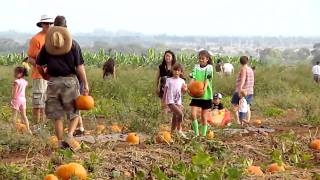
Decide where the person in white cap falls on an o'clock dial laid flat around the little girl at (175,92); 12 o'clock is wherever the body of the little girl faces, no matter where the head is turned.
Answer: The person in white cap is roughly at 3 o'clock from the little girl.

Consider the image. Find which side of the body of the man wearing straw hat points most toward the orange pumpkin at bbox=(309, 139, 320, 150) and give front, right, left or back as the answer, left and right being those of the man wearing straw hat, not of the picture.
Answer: right

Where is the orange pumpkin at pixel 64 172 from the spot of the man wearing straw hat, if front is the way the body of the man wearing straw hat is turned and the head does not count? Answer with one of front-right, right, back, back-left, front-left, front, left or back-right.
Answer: back

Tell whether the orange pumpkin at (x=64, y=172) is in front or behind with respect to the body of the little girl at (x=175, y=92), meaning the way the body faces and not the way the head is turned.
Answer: in front

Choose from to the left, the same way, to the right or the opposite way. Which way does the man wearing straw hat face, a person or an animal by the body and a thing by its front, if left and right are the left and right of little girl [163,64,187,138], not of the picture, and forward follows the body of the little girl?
the opposite way

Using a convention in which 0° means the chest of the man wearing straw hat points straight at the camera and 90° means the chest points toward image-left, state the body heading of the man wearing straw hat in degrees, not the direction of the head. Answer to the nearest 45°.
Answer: approximately 180°

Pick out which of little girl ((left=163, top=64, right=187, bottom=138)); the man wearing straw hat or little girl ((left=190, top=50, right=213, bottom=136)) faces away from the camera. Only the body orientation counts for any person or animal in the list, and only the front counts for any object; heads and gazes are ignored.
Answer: the man wearing straw hat

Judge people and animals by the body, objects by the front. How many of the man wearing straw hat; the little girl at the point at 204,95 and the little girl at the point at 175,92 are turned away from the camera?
1

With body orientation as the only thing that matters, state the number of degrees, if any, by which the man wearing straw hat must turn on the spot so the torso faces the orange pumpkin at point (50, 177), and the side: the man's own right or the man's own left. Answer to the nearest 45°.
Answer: approximately 180°
